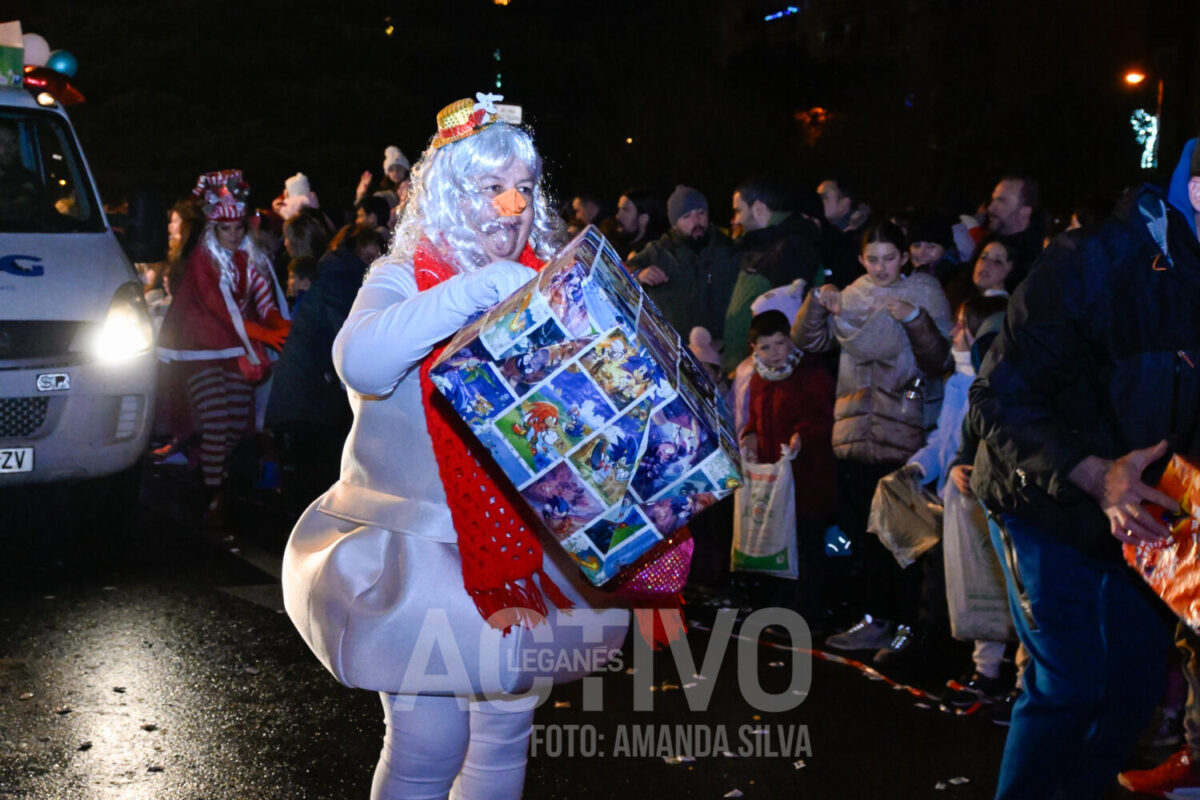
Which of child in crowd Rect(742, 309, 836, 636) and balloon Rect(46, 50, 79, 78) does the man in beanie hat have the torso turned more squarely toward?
the child in crowd

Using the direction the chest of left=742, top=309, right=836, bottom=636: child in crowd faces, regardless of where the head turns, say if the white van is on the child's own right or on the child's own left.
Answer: on the child's own right

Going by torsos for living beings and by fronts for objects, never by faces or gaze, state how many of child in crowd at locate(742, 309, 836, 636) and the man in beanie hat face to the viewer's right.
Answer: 0

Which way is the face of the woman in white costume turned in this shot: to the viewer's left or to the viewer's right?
to the viewer's right

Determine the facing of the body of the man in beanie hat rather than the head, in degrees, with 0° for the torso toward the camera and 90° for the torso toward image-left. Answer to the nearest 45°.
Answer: approximately 0°

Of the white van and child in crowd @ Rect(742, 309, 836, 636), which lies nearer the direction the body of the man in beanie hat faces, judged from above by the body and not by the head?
the child in crowd

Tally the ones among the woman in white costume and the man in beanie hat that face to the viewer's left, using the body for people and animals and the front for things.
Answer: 0

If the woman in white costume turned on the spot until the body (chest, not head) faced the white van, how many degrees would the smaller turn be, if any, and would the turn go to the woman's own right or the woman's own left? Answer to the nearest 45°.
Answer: approximately 180°

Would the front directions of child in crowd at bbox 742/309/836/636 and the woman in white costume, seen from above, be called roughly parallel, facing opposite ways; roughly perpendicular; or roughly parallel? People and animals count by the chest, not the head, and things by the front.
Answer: roughly perpendicular

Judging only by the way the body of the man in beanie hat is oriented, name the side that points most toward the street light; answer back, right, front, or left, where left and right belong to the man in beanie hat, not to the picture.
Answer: back
